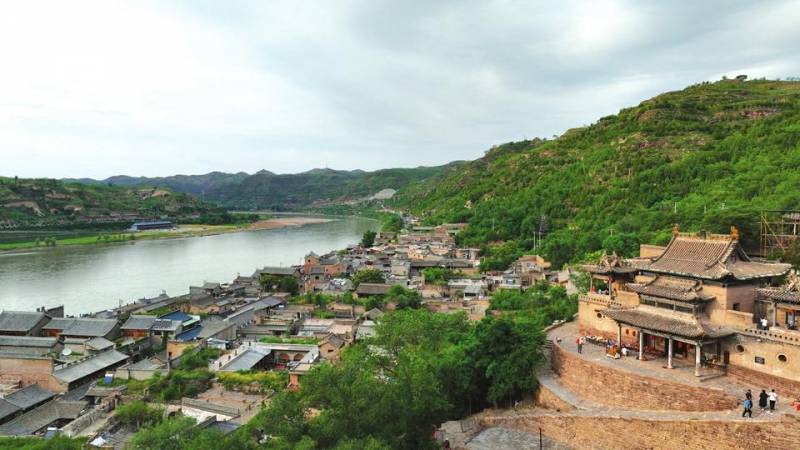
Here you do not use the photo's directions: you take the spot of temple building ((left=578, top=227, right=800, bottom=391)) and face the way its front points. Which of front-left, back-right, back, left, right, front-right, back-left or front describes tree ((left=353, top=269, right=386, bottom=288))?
right

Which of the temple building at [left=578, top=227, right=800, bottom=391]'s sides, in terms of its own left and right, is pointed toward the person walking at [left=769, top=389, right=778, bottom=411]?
left

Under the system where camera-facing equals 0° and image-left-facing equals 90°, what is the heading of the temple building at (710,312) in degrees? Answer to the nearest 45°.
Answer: approximately 45°

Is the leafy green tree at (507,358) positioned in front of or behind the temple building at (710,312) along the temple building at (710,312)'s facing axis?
in front

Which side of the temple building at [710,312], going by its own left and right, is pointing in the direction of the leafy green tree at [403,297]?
right

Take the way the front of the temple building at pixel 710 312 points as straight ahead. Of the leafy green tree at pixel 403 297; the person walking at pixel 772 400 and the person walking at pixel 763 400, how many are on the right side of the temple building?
1

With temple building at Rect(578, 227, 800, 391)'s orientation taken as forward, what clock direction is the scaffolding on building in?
The scaffolding on building is roughly at 5 o'clock from the temple building.

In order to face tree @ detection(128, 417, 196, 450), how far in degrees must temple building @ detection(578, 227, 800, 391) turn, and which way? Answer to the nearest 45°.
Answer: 0° — it already faces it

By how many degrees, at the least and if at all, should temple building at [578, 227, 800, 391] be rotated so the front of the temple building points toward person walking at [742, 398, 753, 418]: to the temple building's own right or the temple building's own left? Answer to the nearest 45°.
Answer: approximately 45° to the temple building's own left

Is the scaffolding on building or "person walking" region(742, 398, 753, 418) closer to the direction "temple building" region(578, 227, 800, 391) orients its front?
the person walking

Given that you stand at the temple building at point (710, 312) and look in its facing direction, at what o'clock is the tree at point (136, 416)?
The tree is roughly at 1 o'clock from the temple building.

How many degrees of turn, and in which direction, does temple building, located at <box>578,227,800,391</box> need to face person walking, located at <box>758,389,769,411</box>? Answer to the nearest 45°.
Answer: approximately 45° to its left
